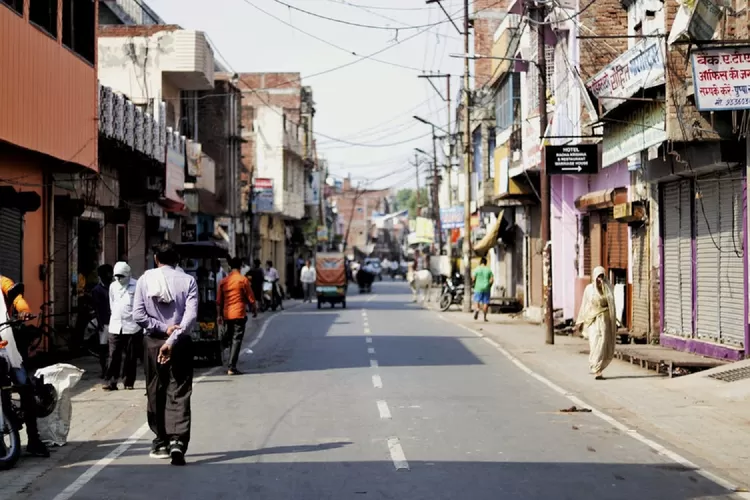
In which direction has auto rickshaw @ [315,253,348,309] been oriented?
away from the camera

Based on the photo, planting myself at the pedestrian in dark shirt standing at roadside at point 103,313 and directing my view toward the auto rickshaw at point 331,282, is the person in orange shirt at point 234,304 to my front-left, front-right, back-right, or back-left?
front-right

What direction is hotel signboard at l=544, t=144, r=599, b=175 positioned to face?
toward the camera

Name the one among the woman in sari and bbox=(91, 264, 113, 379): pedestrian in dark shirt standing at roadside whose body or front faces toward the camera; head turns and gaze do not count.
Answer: the woman in sari

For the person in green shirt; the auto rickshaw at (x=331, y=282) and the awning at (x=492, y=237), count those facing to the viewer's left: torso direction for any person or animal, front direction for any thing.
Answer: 1

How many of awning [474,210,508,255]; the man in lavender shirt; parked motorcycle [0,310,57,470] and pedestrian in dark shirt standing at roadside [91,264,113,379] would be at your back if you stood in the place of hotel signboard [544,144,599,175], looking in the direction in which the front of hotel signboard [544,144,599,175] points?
1

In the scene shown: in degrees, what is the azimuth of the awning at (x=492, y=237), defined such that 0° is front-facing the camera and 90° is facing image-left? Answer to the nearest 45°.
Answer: approximately 90°

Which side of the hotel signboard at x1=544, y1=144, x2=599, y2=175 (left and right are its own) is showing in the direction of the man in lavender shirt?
front

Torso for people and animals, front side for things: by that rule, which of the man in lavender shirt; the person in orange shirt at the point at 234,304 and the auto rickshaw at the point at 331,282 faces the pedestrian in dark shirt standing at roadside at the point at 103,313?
the man in lavender shirt
